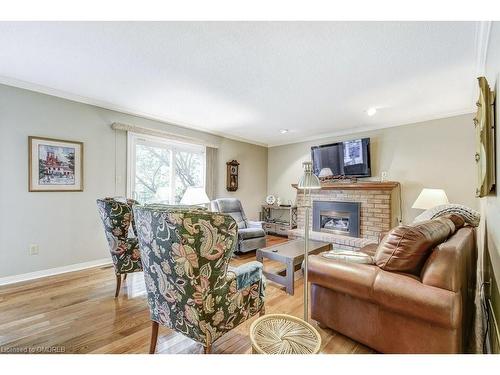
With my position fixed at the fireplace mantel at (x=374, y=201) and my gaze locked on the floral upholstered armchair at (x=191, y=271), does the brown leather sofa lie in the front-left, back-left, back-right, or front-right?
front-left

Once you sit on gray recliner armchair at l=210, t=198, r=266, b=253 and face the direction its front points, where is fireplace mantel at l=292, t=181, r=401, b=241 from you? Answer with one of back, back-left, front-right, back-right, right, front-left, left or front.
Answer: front-left

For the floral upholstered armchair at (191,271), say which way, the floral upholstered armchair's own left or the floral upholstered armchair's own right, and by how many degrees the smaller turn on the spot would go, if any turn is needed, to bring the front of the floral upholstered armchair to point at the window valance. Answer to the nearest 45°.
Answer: approximately 45° to the floral upholstered armchair's own left

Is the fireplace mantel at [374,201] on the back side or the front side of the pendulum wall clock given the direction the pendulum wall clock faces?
on the front side

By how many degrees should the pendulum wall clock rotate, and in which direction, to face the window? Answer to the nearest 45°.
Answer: approximately 90° to its right

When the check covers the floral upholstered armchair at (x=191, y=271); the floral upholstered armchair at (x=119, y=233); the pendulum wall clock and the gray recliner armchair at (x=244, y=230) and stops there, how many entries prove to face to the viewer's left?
0

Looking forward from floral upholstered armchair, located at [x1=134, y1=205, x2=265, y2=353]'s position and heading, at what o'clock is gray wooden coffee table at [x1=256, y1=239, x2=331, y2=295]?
The gray wooden coffee table is roughly at 12 o'clock from the floral upholstered armchair.

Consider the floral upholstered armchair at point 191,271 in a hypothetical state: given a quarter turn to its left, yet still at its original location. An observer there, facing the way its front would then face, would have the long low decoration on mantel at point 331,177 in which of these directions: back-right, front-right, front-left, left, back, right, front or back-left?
right

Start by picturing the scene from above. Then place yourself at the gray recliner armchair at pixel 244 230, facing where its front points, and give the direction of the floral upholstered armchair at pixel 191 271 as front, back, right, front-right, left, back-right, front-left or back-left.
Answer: front-right

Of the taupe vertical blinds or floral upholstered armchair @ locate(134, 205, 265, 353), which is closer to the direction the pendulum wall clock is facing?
the floral upholstered armchair

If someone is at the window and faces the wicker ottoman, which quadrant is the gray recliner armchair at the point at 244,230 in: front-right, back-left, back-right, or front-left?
front-left

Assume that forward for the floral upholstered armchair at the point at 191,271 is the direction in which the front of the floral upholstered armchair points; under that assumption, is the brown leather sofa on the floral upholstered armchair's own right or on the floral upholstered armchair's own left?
on the floral upholstered armchair's own right

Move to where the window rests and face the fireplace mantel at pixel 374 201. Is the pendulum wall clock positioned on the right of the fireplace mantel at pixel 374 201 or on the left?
left

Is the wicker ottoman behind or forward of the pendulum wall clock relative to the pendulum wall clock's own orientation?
forward

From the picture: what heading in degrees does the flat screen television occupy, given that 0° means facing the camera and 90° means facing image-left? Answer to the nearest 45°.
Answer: approximately 45°

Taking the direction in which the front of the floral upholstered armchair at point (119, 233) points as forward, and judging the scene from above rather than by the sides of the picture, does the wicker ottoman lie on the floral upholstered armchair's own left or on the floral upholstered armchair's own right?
on the floral upholstered armchair's own right

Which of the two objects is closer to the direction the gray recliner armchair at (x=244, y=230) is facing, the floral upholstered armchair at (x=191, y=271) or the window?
the floral upholstered armchair

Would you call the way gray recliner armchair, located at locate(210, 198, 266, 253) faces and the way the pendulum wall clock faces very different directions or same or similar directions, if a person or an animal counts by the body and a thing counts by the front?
same or similar directions
